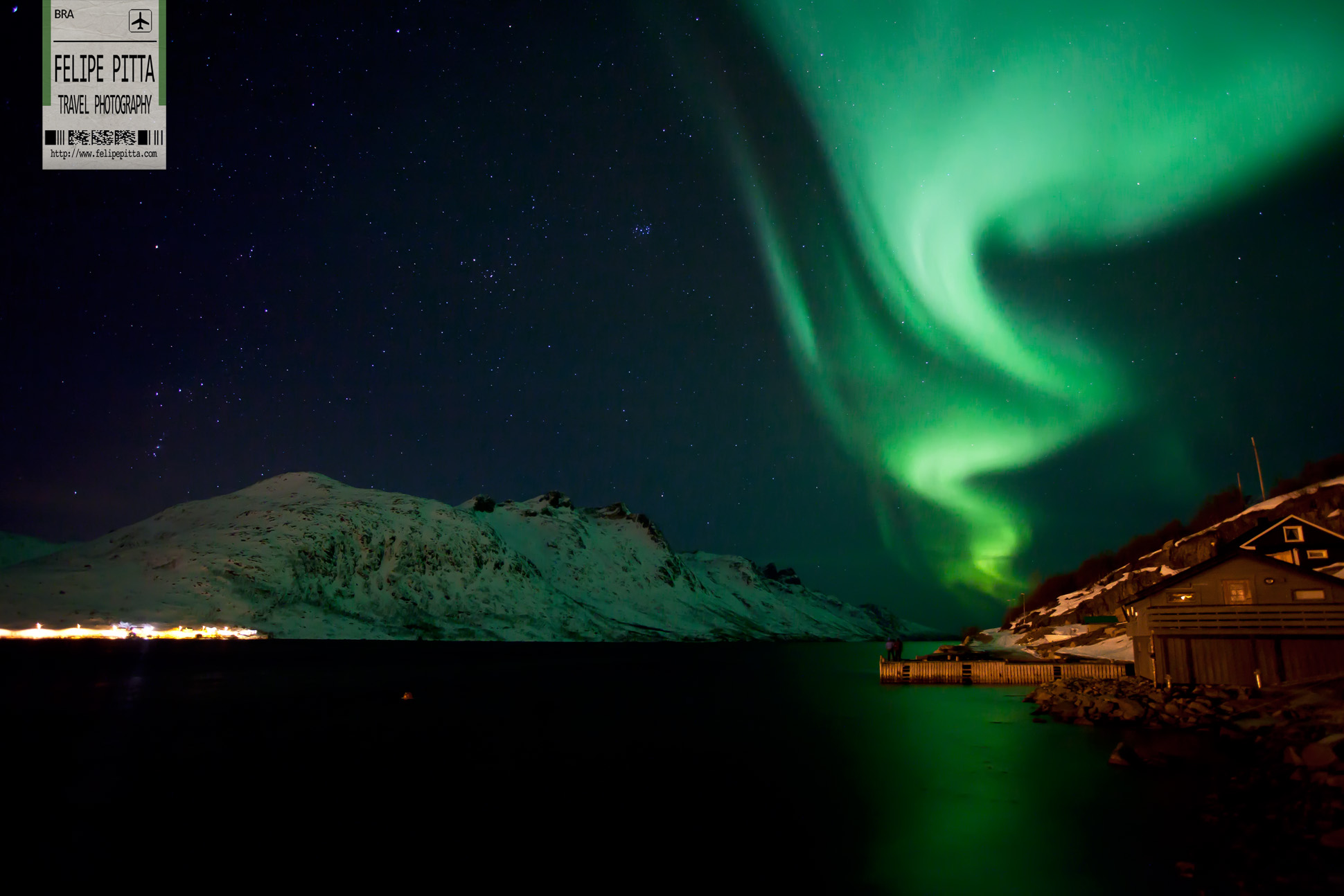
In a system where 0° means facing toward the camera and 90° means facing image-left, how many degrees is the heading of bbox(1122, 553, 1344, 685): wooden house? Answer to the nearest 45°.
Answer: approximately 0°

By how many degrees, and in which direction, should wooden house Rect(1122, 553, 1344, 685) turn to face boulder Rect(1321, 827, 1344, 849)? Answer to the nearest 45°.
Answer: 0° — it already faces it

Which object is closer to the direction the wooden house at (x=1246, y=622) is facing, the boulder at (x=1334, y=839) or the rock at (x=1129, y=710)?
the boulder

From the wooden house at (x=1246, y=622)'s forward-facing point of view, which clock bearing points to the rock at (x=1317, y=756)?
The rock is roughly at 12 o'clock from the wooden house.

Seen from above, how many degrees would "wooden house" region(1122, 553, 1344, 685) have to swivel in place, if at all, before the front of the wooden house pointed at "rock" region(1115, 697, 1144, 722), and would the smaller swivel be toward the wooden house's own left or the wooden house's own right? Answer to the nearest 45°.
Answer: approximately 45° to the wooden house's own right
